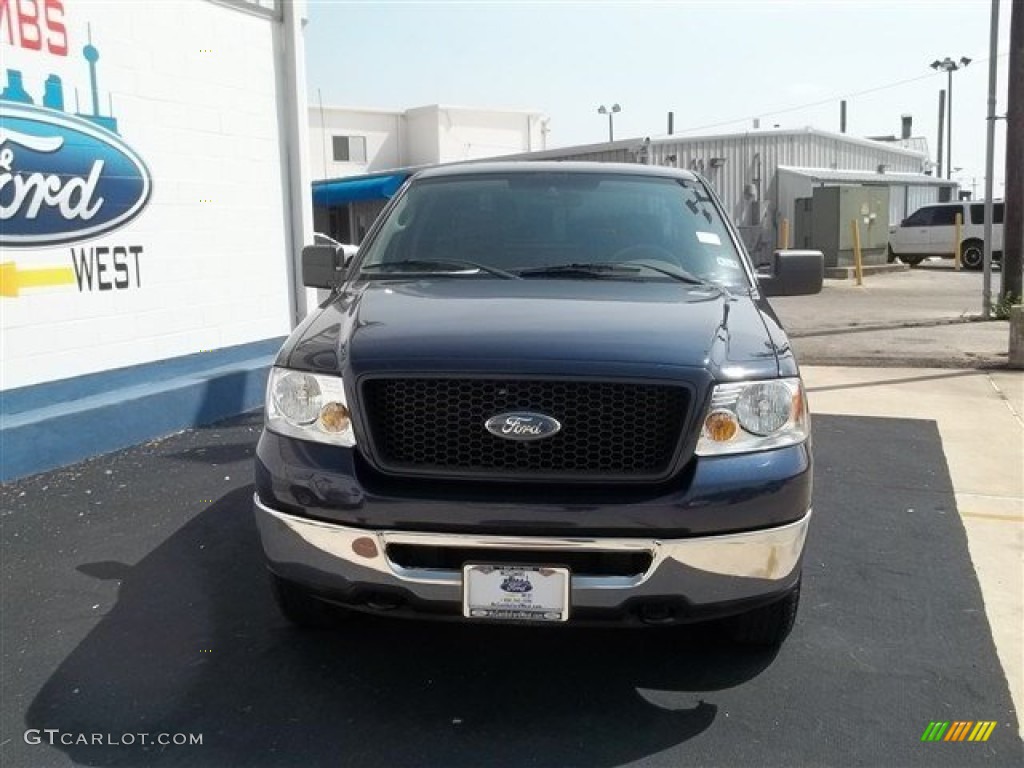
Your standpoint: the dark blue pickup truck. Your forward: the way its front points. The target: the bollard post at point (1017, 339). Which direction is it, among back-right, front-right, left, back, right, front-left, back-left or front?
back-left

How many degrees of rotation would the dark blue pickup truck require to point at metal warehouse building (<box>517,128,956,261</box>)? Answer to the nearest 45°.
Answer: approximately 180°

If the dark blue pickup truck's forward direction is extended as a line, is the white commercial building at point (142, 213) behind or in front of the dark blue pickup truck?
behind

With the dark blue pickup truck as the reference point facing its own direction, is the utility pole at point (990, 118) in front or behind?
behind

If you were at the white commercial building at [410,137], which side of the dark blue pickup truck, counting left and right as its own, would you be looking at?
back

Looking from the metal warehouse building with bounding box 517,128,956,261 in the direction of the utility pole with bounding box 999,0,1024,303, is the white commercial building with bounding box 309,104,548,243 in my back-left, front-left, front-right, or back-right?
back-right

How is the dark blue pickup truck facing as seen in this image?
toward the camera

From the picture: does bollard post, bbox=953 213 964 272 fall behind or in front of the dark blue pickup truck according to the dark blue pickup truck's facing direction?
behind

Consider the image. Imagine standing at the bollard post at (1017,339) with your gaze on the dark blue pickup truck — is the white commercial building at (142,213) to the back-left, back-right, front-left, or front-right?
front-right

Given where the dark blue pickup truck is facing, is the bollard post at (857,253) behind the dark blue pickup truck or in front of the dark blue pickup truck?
behind

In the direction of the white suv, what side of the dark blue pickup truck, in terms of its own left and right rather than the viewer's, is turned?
back
